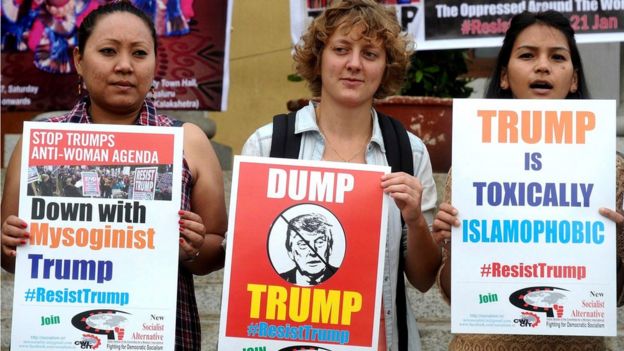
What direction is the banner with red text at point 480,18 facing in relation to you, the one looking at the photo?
facing the viewer
